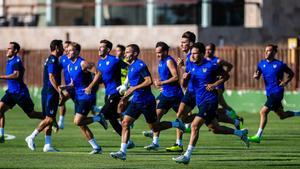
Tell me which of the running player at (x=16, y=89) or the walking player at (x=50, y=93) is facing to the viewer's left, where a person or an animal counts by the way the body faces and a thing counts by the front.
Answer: the running player at (x=16, y=89)

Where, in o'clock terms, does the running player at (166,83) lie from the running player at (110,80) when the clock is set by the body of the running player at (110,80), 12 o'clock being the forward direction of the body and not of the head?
the running player at (166,83) is roughly at 8 o'clock from the running player at (110,80).

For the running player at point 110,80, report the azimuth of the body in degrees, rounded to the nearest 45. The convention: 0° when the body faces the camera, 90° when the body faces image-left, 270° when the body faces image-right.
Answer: approximately 45°

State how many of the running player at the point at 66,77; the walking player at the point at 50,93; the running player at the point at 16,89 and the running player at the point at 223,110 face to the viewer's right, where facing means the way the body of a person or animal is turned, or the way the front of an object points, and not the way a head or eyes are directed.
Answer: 1

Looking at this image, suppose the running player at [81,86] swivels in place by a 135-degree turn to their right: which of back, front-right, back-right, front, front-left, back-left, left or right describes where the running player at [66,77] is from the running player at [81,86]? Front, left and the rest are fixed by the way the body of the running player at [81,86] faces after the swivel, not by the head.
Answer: front

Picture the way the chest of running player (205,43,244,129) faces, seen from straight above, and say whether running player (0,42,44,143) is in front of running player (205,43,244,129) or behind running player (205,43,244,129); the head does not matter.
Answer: in front

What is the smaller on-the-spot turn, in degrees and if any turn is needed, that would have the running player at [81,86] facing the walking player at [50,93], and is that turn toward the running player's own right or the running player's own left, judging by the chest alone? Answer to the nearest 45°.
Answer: approximately 90° to the running player's own right

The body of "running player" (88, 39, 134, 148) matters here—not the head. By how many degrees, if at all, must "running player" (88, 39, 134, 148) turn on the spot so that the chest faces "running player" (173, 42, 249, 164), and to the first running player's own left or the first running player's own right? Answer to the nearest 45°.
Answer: approximately 90° to the first running player's own left

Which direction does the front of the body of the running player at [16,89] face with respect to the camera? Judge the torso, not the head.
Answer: to the viewer's left

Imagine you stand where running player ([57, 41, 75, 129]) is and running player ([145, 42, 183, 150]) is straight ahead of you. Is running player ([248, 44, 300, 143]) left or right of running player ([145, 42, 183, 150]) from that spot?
left
